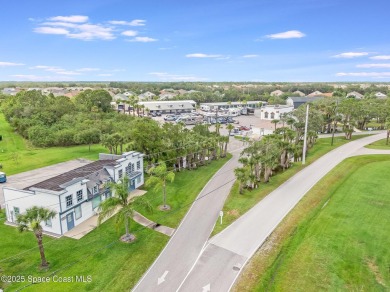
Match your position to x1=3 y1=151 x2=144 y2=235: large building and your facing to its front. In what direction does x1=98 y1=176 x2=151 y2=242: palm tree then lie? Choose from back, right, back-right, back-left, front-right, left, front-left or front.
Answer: front

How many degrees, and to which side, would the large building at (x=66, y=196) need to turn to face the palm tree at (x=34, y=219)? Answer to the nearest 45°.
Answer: approximately 45° to its right

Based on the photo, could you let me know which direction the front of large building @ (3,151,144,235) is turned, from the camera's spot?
facing the viewer and to the right of the viewer
